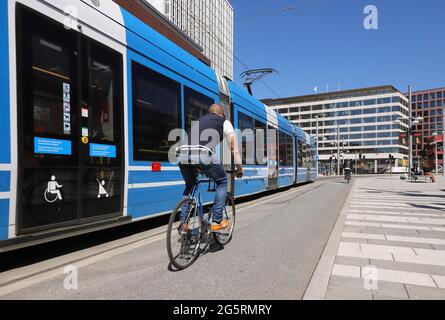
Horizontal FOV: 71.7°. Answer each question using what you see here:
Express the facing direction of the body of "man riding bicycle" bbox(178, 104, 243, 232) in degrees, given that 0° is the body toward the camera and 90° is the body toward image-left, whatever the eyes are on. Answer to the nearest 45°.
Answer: approximately 225°
